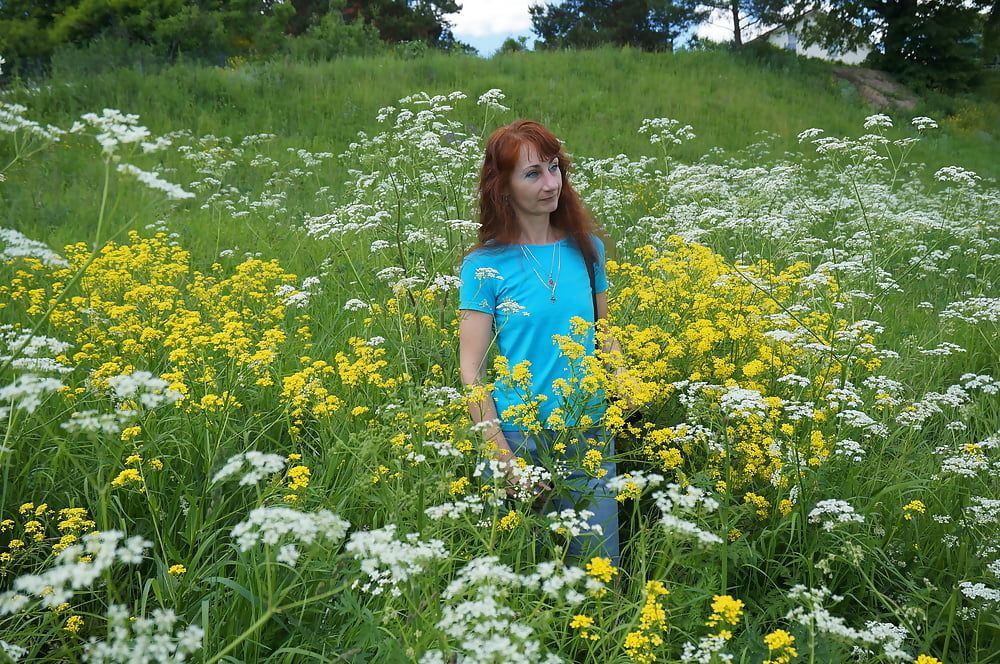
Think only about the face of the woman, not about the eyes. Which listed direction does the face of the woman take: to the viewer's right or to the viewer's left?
to the viewer's right

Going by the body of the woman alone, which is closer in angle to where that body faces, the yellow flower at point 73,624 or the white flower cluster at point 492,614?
the white flower cluster

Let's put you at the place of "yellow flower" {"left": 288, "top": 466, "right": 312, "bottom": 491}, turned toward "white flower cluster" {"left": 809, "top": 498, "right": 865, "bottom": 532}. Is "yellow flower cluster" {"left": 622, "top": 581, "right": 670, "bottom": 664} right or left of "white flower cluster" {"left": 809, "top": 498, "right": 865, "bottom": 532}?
right

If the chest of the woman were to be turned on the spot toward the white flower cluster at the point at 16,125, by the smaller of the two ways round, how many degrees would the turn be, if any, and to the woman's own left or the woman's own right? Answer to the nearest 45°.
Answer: approximately 90° to the woman's own right

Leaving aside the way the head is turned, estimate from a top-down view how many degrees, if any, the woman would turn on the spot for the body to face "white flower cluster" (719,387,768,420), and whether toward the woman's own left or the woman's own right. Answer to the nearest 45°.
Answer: approximately 90° to the woman's own left

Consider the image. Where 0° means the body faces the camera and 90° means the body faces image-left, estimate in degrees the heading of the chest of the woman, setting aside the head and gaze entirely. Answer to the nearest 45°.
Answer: approximately 315°

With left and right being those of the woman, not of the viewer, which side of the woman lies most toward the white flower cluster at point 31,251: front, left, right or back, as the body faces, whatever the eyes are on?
right

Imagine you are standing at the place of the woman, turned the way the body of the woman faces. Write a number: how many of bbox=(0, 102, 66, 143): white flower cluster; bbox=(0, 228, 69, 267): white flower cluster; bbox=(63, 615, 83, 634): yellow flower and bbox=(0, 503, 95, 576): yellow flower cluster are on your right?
4

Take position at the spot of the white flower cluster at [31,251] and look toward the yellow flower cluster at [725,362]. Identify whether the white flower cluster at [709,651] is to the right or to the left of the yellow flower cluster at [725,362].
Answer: right

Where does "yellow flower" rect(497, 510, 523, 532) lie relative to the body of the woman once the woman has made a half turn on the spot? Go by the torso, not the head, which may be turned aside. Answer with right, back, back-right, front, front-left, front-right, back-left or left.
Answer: back-left

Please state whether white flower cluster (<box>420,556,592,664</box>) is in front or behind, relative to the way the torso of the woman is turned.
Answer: in front

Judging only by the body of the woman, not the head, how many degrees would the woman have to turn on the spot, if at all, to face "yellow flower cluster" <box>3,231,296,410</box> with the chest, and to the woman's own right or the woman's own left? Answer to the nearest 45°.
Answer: approximately 135° to the woman's own right
